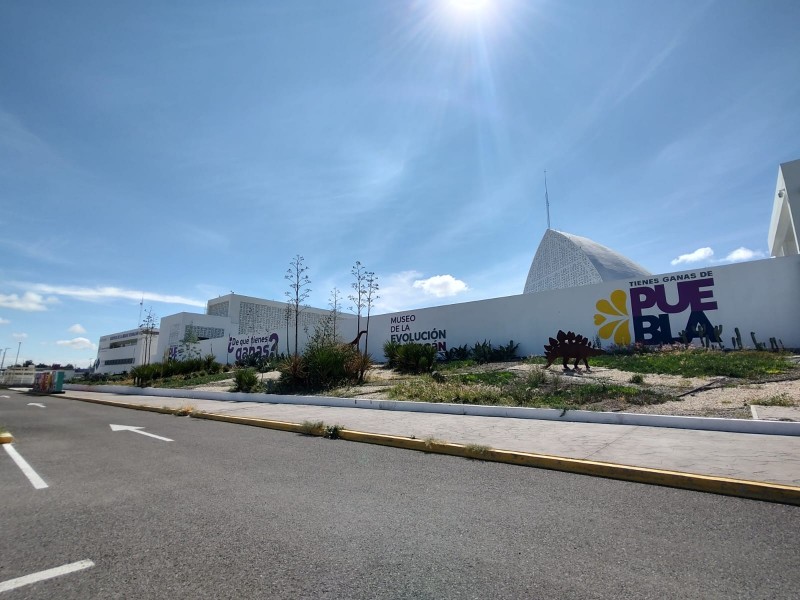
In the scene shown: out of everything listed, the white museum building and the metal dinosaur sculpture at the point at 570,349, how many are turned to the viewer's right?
1

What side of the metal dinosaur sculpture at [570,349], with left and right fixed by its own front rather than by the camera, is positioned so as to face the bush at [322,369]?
back

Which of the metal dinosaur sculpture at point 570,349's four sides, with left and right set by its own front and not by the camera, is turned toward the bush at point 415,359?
back

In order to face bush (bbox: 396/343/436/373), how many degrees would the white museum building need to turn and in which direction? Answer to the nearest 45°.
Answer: approximately 45° to its right

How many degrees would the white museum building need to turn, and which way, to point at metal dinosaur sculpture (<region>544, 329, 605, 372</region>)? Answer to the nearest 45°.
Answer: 0° — it already faces it

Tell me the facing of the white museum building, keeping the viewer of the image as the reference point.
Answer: facing the viewer and to the left of the viewer

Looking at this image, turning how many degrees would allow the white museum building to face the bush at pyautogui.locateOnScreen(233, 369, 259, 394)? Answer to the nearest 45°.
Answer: approximately 45° to its right

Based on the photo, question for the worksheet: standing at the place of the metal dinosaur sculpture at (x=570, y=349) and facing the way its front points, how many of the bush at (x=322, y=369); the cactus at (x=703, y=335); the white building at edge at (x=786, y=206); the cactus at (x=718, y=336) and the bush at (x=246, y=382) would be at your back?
3

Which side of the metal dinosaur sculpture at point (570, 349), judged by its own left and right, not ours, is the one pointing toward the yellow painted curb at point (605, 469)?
right

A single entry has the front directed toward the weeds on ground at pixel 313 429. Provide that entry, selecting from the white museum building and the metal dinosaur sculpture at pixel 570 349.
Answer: the white museum building
